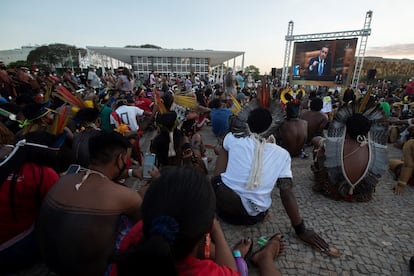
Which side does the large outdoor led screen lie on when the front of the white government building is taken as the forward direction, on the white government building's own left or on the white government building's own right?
on the white government building's own left

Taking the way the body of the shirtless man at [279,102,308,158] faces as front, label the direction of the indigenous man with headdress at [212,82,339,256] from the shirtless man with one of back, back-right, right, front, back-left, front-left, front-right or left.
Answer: back

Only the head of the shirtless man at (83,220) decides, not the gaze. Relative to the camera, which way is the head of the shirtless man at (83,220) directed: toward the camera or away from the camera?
away from the camera

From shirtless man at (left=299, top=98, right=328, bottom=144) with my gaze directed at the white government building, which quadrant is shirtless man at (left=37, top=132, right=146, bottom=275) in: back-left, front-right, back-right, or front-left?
back-left

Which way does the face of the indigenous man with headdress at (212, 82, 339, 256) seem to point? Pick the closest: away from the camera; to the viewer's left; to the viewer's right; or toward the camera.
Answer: away from the camera

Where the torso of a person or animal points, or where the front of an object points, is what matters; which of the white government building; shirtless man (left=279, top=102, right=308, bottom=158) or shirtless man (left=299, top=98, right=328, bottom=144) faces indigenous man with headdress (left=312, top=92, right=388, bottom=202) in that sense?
the white government building

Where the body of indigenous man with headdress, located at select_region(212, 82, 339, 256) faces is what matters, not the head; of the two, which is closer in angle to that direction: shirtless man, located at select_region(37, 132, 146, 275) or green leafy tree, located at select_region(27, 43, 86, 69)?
the green leafy tree

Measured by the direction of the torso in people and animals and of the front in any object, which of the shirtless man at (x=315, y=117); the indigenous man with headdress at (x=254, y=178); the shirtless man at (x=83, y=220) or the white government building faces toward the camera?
the white government building

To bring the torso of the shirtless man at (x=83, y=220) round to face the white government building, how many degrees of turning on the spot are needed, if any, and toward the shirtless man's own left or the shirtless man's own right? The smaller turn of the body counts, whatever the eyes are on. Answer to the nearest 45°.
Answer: approximately 45° to the shirtless man's own left

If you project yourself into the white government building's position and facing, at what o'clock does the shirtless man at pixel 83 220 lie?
The shirtless man is roughly at 12 o'clock from the white government building.

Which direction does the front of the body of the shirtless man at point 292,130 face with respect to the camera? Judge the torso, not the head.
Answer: away from the camera

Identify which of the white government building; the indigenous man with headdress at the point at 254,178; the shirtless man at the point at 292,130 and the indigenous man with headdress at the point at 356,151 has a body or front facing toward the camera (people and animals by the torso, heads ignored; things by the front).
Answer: the white government building

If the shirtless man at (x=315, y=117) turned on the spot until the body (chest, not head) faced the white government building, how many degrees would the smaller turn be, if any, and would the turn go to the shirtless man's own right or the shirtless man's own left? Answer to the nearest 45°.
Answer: approximately 45° to the shirtless man's own left

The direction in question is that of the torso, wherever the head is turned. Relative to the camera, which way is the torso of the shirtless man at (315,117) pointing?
away from the camera

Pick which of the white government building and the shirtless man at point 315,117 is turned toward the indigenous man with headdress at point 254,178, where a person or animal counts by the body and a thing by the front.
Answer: the white government building

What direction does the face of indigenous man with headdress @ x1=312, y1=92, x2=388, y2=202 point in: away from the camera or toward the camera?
away from the camera

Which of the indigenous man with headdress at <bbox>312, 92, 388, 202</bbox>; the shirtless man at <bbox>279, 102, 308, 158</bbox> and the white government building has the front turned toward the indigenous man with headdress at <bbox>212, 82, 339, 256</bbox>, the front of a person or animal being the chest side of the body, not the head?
the white government building
